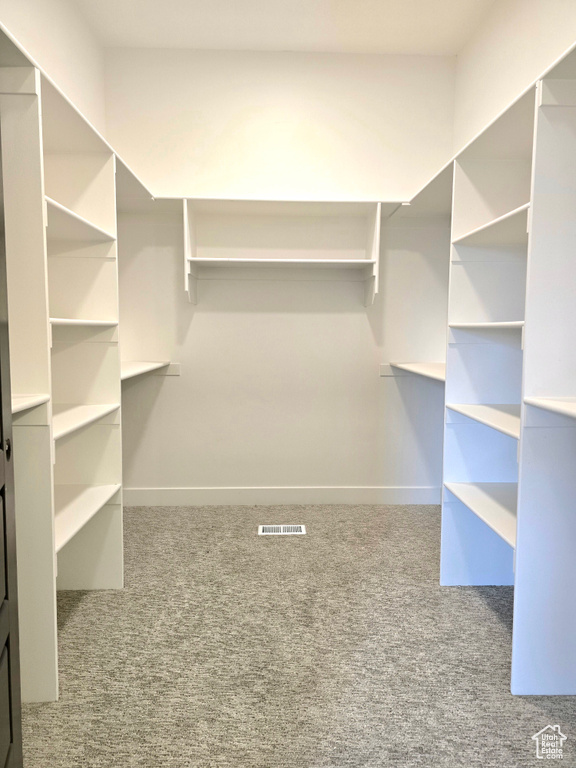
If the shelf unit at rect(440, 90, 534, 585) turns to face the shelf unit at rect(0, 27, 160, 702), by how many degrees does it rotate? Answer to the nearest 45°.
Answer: approximately 45° to its left

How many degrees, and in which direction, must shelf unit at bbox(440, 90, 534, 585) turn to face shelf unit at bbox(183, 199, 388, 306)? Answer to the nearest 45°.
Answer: approximately 45° to its right

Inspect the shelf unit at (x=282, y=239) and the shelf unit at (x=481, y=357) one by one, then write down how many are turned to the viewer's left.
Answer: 1

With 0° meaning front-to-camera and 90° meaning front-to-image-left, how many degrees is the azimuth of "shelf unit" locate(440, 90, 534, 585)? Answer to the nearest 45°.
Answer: approximately 90°

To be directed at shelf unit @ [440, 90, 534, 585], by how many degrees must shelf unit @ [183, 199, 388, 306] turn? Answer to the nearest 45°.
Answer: approximately 45° to its left

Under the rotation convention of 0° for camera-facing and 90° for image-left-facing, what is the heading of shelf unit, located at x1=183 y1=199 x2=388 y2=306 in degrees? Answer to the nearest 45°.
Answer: approximately 0°

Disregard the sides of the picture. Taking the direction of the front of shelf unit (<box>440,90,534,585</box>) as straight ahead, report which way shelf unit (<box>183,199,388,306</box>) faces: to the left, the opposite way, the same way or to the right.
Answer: to the left
